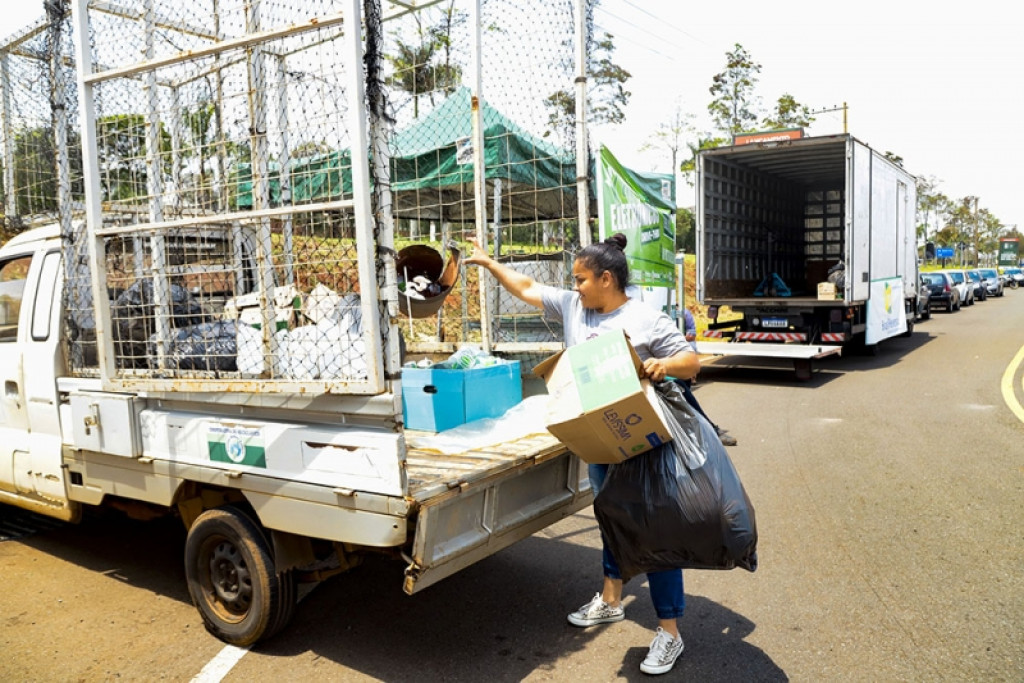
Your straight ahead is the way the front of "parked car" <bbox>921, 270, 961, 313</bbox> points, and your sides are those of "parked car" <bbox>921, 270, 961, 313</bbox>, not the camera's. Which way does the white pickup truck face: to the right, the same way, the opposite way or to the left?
to the left

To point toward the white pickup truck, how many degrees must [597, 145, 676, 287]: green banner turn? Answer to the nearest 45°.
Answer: approximately 45° to its right

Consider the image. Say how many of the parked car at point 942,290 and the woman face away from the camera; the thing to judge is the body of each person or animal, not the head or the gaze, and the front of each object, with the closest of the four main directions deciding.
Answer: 1

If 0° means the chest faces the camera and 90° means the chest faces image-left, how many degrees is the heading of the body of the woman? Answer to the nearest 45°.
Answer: approximately 45°

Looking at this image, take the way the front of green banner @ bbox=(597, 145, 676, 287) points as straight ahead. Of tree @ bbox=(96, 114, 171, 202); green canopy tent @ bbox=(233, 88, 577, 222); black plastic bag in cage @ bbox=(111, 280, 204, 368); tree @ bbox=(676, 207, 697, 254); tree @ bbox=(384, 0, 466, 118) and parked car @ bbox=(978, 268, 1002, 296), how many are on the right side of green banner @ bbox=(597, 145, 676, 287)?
4

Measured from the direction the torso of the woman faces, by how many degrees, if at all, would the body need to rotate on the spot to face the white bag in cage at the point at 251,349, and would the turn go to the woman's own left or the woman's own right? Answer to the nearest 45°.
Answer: approximately 45° to the woman's own right

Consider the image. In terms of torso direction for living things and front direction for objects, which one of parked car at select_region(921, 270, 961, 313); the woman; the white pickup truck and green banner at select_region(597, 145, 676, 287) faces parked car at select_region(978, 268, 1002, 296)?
parked car at select_region(921, 270, 961, 313)

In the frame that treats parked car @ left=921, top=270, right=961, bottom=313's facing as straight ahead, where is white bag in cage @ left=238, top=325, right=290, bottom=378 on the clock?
The white bag in cage is roughly at 6 o'clock from the parked car.

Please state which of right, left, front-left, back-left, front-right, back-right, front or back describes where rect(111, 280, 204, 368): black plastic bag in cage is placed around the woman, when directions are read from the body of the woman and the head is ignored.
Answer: front-right

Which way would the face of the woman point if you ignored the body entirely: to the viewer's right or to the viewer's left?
to the viewer's left

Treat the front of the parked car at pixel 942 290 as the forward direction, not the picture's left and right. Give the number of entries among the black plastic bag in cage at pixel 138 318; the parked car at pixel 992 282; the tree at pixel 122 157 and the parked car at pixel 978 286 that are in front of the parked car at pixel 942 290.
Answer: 2

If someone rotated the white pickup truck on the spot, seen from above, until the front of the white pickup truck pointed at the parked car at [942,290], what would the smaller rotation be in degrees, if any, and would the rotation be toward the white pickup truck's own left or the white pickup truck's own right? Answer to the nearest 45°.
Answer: approximately 90° to the white pickup truck's own right

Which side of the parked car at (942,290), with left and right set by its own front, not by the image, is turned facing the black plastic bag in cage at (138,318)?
back

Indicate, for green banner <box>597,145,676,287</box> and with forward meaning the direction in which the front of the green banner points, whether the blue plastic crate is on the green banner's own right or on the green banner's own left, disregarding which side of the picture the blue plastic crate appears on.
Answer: on the green banner's own right

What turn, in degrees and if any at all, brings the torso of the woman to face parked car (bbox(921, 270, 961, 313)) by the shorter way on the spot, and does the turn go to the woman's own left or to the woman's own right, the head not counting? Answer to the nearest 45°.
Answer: approximately 180°

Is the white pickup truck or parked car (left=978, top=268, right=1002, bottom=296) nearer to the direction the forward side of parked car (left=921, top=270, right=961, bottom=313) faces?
the parked car

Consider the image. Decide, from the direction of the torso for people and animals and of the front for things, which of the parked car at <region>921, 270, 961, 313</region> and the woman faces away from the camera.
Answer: the parked car

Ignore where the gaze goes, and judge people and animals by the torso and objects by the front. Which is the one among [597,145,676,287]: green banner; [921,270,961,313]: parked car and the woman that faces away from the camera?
the parked car

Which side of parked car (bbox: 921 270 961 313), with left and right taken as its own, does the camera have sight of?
back

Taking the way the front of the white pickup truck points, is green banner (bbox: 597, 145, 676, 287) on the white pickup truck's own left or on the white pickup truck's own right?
on the white pickup truck's own right
